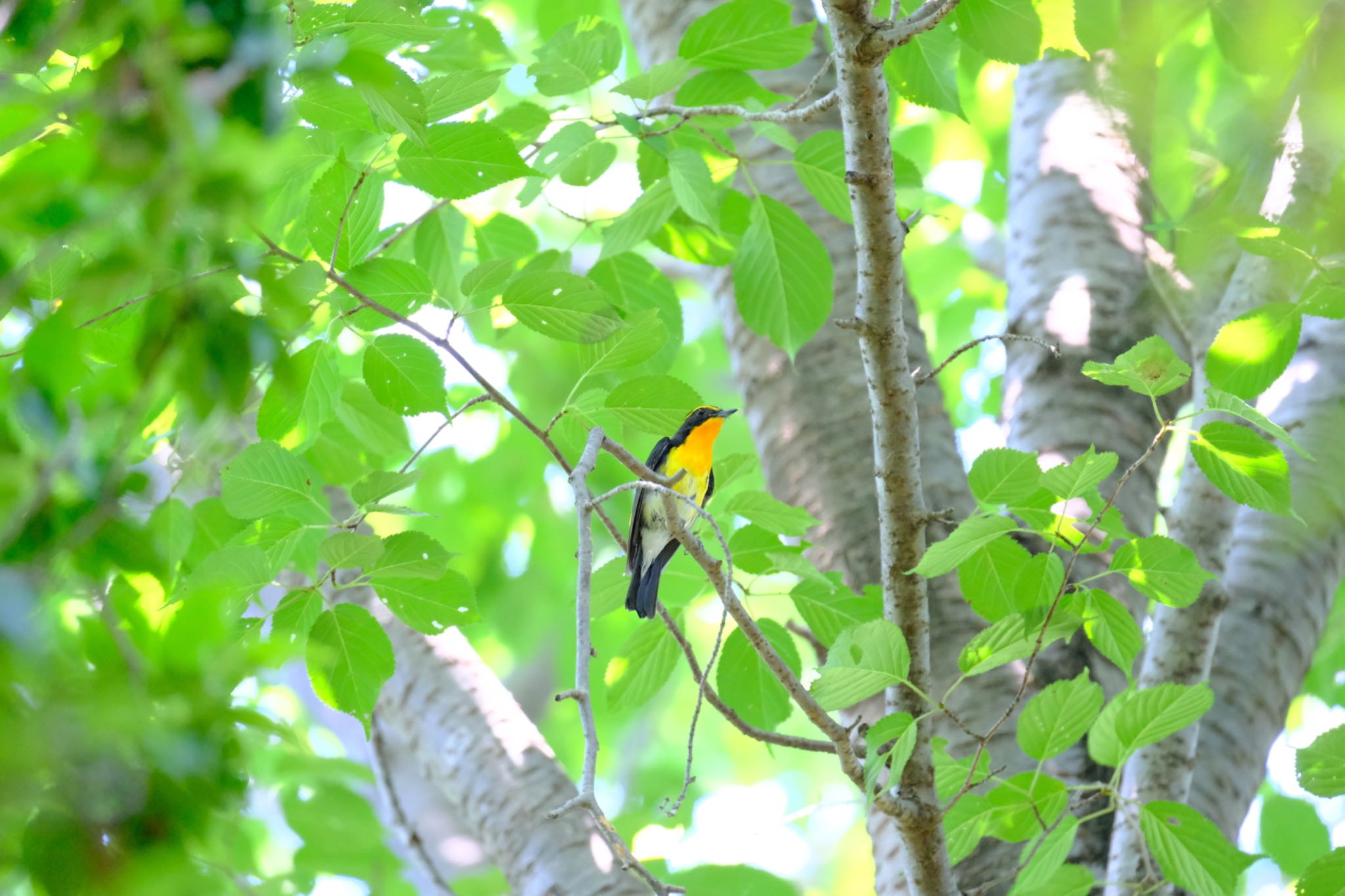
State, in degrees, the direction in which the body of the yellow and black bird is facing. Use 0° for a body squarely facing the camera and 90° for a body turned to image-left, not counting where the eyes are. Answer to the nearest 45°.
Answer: approximately 315°
